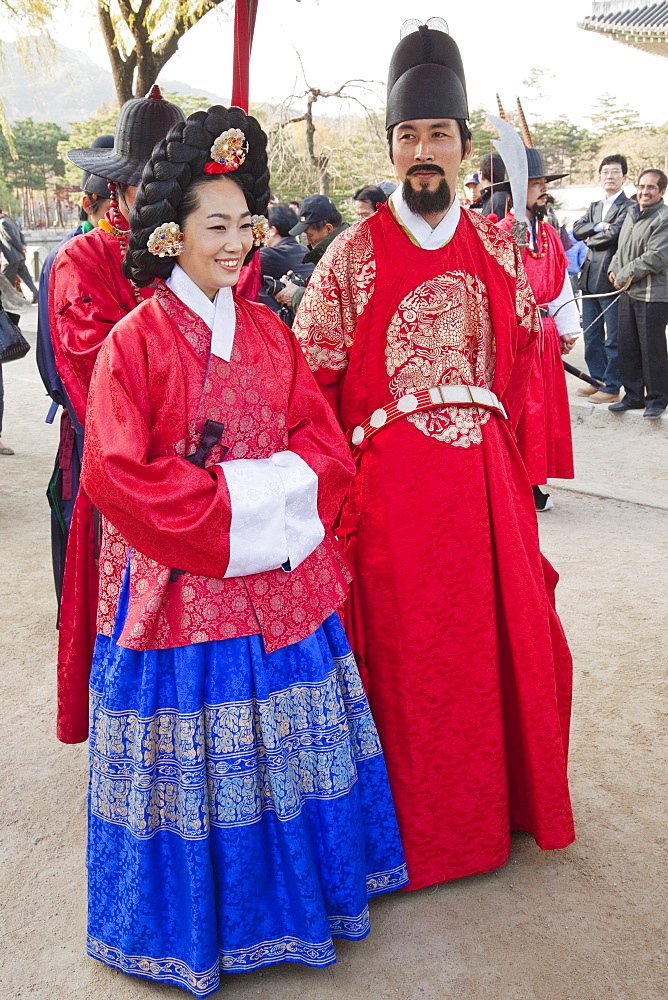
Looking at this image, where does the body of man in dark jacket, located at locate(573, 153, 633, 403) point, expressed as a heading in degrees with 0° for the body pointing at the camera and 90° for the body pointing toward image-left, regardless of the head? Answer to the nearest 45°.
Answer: approximately 45°

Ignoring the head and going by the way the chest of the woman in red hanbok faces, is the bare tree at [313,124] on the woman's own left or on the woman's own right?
on the woman's own left

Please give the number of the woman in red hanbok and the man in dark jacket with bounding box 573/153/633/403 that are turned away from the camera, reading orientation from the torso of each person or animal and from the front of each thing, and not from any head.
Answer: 0

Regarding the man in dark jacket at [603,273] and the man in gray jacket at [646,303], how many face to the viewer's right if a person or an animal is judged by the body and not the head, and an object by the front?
0

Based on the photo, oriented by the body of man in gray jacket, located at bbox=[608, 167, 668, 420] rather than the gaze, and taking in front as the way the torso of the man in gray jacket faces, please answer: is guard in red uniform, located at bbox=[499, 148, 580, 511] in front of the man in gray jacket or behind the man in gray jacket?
in front

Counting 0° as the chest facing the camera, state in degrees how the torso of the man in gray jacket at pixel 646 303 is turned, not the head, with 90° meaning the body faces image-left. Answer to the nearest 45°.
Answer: approximately 45°

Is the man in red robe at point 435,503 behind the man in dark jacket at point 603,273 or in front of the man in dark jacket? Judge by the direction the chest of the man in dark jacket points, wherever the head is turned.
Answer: in front

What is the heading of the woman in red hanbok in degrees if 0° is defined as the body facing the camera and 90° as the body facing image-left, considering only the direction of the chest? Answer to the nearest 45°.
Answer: approximately 315°
